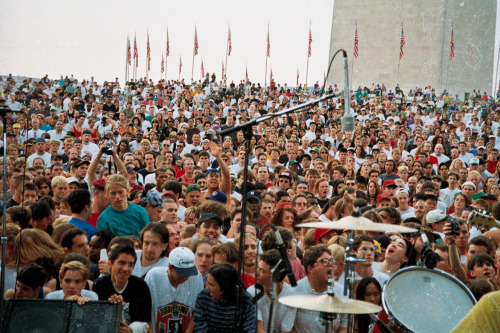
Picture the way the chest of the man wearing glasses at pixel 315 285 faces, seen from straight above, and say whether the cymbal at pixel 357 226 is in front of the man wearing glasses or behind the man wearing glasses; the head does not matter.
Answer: in front

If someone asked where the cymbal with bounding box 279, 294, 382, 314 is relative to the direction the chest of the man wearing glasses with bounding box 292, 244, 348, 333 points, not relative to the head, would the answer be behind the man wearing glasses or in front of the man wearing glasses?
in front

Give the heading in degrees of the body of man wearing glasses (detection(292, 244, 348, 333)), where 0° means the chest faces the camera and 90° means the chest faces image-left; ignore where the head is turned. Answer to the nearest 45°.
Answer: approximately 315°
